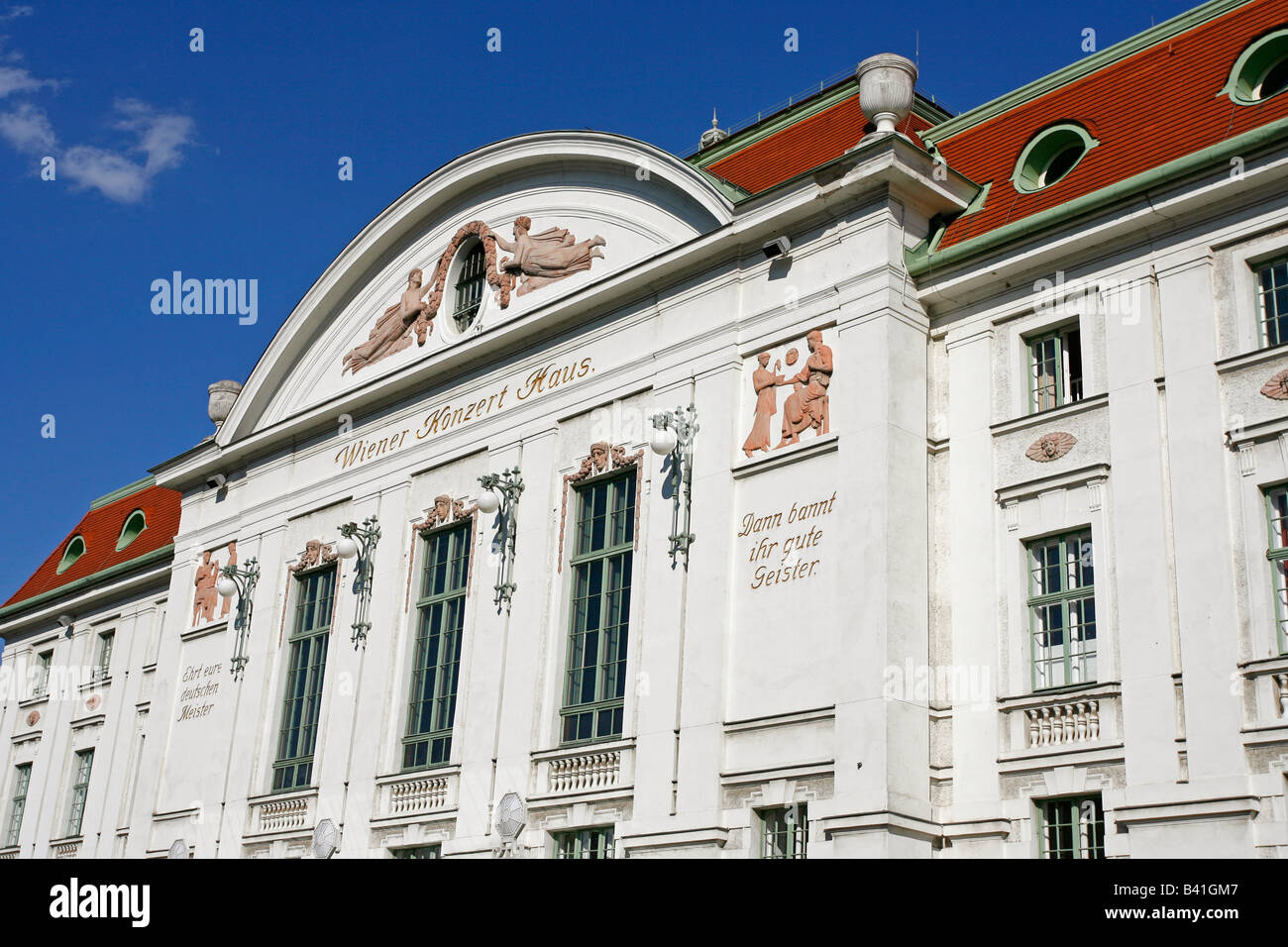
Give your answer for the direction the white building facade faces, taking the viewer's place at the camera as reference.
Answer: facing the viewer and to the left of the viewer
